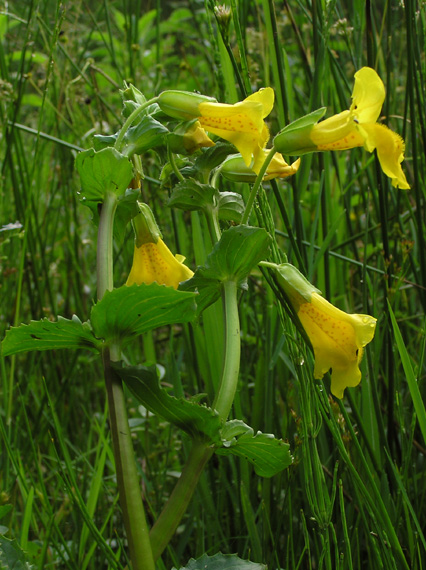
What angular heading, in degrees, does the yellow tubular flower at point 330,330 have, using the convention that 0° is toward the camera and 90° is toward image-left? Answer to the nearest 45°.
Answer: approximately 270°

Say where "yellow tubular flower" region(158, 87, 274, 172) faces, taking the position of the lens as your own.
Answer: facing to the right of the viewer
